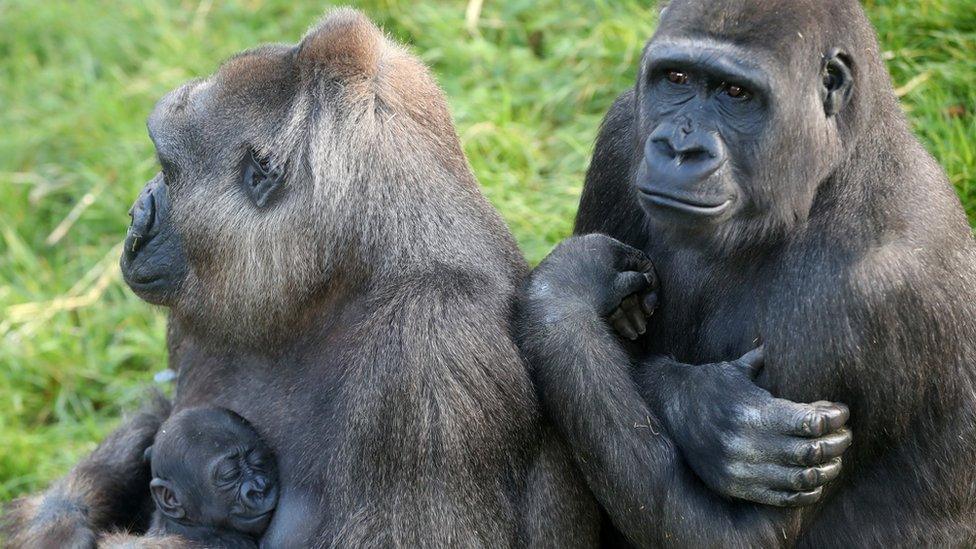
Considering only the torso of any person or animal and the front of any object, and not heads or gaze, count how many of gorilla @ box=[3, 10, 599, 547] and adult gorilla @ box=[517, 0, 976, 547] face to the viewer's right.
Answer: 0

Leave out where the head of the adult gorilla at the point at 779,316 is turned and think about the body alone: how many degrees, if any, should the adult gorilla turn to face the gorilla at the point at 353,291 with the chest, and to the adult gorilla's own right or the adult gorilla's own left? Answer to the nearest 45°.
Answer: approximately 45° to the adult gorilla's own right

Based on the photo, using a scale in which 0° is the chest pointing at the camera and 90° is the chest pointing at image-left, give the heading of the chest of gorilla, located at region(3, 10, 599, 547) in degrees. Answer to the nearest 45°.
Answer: approximately 90°

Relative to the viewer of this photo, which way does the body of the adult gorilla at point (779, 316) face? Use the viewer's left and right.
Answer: facing the viewer and to the left of the viewer
